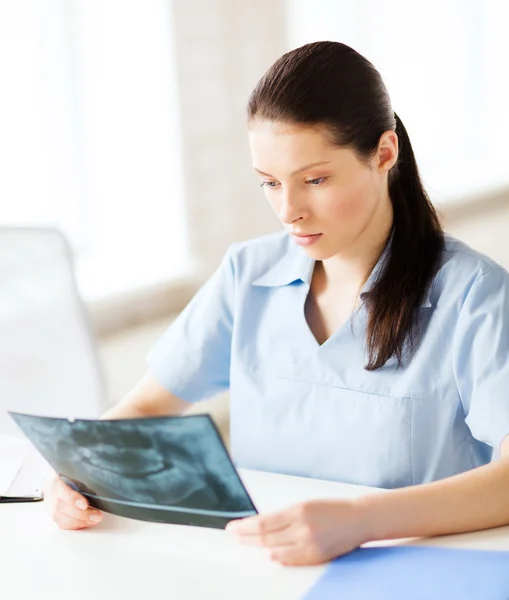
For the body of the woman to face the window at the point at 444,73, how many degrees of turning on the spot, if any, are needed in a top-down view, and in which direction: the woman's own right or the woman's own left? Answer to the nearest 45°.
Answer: approximately 135° to the woman's own right

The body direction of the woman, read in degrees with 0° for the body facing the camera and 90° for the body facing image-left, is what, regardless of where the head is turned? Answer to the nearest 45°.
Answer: approximately 45°

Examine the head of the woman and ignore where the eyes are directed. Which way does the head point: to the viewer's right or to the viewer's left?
to the viewer's left
